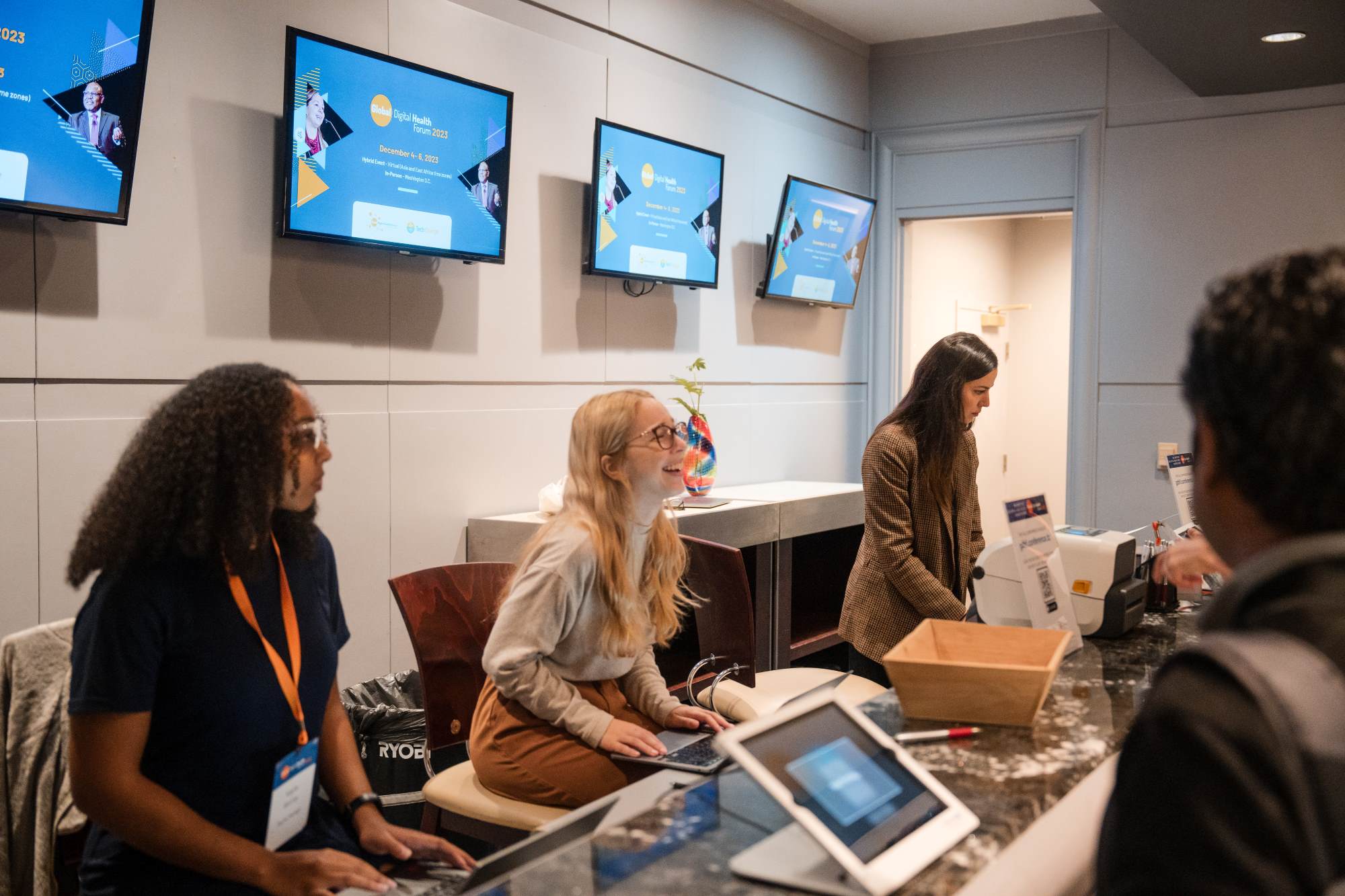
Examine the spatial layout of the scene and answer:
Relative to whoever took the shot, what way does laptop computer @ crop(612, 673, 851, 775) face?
facing away from the viewer and to the left of the viewer

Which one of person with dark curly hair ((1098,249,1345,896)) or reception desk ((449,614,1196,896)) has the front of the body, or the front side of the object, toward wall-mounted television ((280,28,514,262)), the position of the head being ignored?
the person with dark curly hair

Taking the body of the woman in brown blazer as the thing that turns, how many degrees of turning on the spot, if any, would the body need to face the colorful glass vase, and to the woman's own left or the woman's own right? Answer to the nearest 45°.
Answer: approximately 180°

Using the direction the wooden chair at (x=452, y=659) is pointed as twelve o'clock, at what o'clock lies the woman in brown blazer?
The woman in brown blazer is roughly at 10 o'clock from the wooden chair.

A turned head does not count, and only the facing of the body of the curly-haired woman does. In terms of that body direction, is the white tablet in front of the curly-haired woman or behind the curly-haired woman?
in front

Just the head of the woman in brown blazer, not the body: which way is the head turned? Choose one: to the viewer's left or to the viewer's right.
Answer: to the viewer's right

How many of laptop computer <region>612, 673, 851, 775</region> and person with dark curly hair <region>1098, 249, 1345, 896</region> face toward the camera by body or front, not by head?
0

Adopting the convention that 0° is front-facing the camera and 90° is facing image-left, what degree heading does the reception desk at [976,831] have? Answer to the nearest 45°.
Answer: approximately 315°
